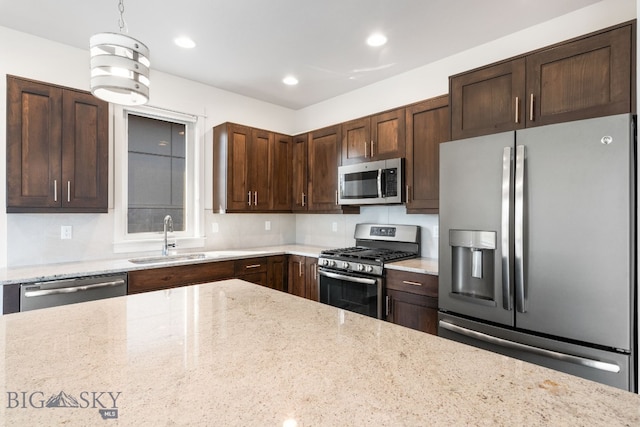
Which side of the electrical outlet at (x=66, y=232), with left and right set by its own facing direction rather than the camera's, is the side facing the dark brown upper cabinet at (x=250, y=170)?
left

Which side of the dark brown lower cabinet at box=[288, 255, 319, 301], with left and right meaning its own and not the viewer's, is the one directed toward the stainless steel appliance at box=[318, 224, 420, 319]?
left

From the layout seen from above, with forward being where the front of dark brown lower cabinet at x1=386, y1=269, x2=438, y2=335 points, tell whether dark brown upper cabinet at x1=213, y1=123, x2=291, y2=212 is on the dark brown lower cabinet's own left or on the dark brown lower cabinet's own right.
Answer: on the dark brown lower cabinet's own right

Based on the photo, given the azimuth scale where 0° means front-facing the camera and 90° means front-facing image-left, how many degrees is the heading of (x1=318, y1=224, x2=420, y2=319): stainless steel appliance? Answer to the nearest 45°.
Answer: approximately 45°

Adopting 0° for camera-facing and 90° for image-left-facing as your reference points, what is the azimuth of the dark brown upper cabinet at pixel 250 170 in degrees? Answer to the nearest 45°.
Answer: approximately 315°

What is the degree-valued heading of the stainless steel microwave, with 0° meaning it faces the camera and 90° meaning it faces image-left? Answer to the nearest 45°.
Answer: approximately 45°

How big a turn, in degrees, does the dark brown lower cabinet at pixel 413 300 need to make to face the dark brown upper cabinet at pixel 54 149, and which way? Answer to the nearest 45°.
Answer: approximately 45° to its right

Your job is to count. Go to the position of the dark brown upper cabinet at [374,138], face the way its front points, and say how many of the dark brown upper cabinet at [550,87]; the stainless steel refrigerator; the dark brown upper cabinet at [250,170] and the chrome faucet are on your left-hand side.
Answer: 2
